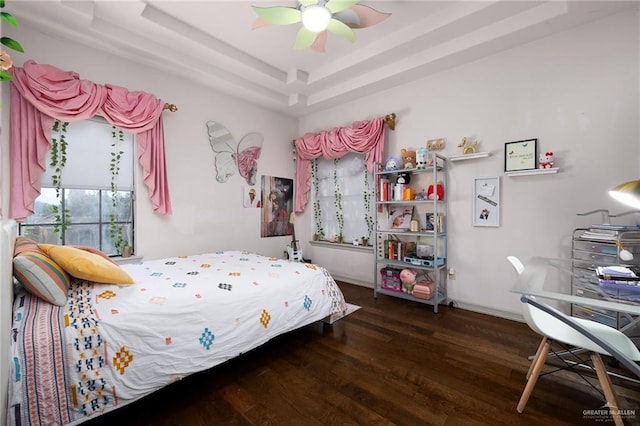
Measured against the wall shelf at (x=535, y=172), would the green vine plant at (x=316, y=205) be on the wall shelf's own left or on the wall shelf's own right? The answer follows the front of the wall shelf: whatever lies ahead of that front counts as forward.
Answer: on the wall shelf's own right

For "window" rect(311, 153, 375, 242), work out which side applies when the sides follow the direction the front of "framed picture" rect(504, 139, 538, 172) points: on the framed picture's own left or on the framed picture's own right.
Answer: on the framed picture's own right

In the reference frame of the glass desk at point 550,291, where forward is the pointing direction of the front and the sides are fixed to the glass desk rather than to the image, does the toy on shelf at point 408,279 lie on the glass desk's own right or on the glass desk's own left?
on the glass desk's own right

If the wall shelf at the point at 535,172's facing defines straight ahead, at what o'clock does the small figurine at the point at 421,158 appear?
The small figurine is roughly at 3 o'clock from the wall shelf.

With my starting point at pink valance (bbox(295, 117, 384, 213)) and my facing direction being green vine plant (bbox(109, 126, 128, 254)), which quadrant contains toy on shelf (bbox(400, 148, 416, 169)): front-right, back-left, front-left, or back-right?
back-left

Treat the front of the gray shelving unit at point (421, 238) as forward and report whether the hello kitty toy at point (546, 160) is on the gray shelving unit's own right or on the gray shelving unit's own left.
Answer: on the gray shelving unit's own left

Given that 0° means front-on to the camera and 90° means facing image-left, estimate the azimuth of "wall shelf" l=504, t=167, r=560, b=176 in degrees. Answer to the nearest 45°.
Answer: approximately 0°

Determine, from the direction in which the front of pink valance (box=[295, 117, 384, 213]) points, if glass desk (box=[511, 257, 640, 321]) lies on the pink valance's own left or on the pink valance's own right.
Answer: on the pink valance's own left
